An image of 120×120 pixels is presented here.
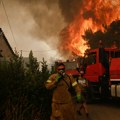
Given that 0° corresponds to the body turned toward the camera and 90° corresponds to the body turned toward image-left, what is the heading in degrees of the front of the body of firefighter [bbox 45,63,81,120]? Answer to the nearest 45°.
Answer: approximately 0°

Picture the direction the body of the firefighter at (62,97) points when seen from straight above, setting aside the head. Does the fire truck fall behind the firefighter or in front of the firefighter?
behind
